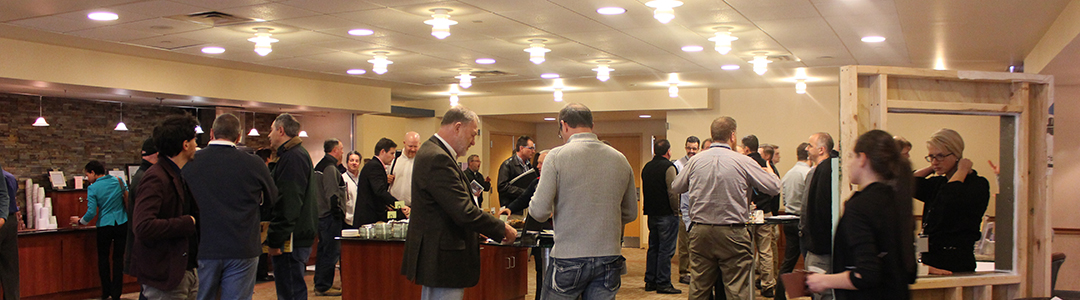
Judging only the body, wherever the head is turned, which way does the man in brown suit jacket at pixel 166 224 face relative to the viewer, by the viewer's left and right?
facing to the right of the viewer

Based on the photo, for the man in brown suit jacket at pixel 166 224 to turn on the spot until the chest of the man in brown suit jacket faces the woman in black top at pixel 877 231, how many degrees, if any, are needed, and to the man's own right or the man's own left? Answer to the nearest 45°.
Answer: approximately 45° to the man's own right

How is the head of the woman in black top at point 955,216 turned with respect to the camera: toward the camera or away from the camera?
toward the camera

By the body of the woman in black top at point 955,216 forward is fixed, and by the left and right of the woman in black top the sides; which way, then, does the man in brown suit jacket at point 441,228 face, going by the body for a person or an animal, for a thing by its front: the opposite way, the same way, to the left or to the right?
the opposite way

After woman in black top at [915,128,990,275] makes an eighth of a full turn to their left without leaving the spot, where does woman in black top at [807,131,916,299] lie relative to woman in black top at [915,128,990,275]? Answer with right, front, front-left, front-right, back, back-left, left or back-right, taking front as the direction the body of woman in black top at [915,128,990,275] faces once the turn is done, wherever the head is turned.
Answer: front

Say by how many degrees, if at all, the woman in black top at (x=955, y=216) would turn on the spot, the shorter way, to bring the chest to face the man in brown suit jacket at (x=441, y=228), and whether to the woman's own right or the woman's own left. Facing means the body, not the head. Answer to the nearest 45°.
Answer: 0° — they already face them

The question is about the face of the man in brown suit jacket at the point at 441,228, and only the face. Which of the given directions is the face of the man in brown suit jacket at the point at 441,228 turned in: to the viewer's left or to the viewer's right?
to the viewer's right

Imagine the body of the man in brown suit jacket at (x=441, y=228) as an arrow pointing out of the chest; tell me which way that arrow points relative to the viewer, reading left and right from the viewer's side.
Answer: facing to the right of the viewer

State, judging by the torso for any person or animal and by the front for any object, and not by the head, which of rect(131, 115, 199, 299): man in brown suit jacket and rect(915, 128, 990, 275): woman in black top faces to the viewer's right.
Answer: the man in brown suit jacket

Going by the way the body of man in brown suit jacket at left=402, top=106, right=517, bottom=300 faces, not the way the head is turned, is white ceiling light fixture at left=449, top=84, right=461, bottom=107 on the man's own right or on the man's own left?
on the man's own left
